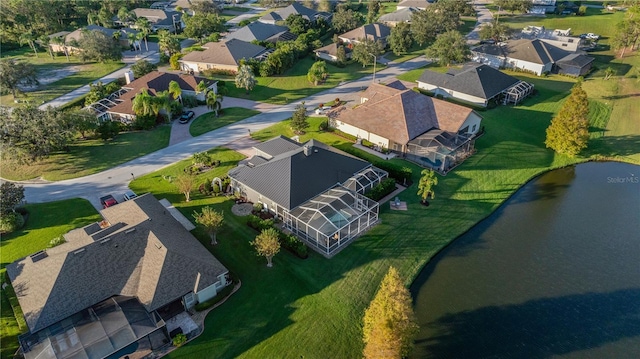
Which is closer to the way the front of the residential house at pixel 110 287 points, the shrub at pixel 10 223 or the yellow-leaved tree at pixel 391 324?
the shrub

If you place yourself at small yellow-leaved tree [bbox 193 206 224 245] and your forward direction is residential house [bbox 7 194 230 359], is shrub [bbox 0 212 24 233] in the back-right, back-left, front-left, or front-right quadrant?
front-right

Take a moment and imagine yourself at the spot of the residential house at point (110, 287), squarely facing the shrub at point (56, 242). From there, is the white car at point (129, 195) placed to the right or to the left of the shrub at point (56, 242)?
right

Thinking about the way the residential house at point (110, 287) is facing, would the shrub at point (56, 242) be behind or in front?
in front

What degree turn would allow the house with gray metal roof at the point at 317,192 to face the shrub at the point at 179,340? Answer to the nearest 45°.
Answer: approximately 90° to its left

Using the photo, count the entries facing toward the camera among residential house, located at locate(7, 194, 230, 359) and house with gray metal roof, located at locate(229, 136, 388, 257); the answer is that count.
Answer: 0

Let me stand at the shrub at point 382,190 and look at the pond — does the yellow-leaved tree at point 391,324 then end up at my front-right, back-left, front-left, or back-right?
front-right

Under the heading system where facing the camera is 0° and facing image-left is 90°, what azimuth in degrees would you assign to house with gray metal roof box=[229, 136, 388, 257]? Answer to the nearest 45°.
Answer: approximately 135°

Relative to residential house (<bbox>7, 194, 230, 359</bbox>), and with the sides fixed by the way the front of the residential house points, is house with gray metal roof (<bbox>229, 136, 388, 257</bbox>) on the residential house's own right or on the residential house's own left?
on the residential house's own right

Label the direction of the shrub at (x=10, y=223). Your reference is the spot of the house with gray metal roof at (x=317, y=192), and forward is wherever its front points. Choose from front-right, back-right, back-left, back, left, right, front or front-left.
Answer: front-left

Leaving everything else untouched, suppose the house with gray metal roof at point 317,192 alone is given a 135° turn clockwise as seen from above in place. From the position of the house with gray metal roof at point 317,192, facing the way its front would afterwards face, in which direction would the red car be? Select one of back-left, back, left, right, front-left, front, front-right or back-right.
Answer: back

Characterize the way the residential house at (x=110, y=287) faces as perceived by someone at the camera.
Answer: facing away from the viewer and to the left of the viewer

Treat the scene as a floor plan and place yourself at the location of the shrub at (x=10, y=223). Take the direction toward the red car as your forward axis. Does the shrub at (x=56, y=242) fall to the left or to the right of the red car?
right

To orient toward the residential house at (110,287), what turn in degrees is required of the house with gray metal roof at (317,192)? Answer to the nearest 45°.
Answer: approximately 90° to its left

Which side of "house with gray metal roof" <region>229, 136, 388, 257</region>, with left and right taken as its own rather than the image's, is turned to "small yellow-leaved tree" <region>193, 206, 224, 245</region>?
left
